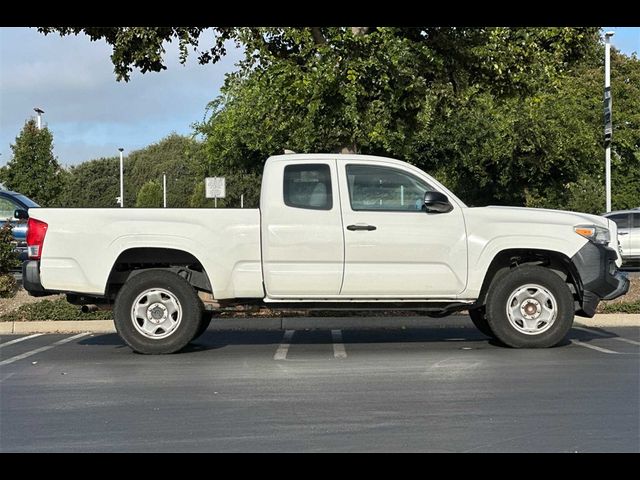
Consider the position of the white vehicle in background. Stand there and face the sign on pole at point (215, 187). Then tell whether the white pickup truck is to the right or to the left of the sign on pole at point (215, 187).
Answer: left

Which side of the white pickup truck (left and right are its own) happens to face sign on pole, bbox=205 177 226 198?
left

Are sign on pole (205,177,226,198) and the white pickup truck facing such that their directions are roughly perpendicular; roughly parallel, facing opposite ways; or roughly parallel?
roughly perpendicular

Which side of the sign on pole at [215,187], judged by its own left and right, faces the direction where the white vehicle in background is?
left

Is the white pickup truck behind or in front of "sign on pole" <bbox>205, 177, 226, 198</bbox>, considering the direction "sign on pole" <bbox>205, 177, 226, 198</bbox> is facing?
in front

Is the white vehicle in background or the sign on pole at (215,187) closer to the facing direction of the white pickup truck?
the white vehicle in background

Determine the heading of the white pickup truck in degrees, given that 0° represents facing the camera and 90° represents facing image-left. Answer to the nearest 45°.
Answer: approximately 270°

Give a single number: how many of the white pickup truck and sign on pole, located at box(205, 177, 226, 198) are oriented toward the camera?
1

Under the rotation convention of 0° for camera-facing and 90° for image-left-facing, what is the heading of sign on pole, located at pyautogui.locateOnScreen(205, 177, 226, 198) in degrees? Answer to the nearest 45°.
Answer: approximately 0°

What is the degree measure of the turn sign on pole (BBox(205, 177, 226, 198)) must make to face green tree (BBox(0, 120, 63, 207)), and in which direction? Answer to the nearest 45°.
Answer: approximately 135° to its right

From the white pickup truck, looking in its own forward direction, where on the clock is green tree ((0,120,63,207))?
The green tree is roughly at 8 o'clock from the white pickup truck.

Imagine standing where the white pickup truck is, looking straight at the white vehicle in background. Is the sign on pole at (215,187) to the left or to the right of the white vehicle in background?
left

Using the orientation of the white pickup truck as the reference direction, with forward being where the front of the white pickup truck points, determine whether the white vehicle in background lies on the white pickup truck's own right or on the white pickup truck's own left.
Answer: on the white pickup truck's own left
